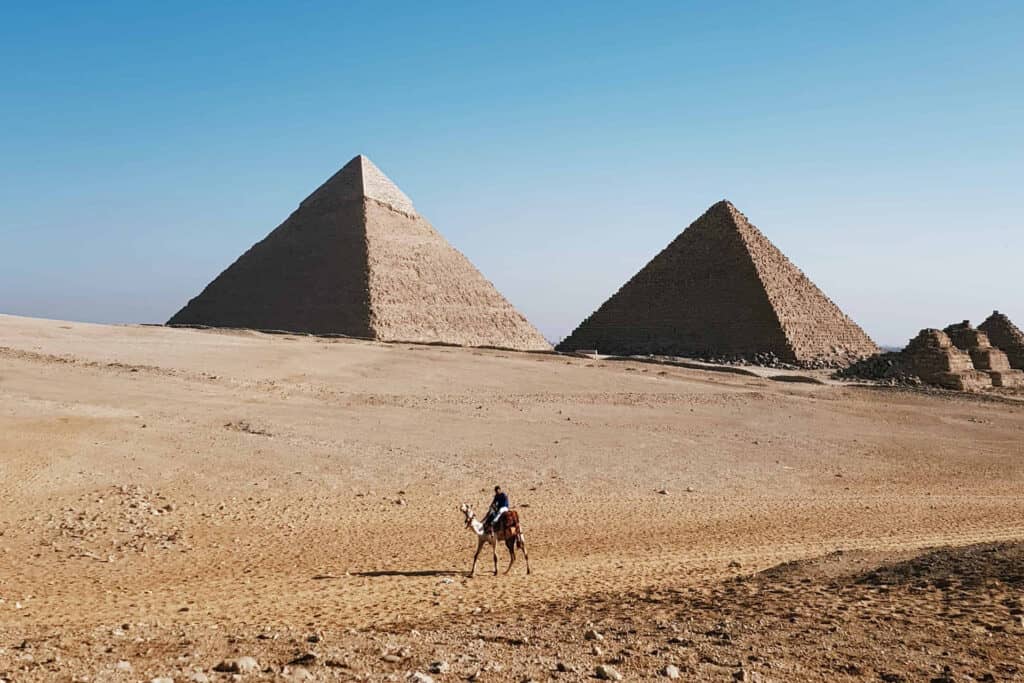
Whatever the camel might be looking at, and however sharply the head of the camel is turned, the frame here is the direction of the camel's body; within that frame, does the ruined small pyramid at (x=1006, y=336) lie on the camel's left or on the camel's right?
on the camel's right

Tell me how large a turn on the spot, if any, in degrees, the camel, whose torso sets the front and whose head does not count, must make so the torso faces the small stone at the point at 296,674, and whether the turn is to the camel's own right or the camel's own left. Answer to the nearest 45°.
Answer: approximately 90° to the camel's own left

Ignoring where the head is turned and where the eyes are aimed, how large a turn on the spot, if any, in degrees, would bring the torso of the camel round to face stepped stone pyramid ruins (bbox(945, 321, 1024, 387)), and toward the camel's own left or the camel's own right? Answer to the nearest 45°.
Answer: approximately 135° to the camel's own right

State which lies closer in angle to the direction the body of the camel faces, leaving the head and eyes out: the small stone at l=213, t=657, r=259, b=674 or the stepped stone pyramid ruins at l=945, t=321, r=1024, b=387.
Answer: the small stone

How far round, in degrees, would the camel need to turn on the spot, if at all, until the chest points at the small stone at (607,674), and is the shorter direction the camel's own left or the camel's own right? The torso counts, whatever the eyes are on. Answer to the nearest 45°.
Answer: approximately 90° to the camel's own left

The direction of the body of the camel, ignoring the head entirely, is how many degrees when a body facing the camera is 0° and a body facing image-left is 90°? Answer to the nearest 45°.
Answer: approximately 90°

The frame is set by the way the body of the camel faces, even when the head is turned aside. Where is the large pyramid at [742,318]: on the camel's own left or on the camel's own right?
on the camel's own right

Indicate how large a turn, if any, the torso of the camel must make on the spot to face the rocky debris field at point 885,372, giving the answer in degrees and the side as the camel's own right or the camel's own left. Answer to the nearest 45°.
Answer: approximately 135° to the camel's own right

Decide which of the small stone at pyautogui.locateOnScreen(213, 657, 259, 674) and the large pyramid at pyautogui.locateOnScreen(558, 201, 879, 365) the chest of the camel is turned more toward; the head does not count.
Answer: the small stone

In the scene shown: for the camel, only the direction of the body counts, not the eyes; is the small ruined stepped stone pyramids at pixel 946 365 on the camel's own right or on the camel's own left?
on the camel's own right
